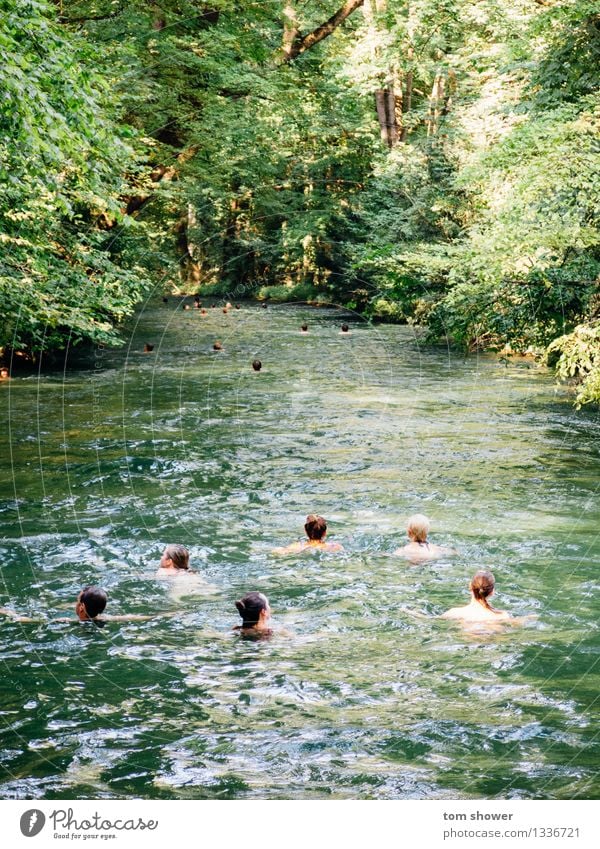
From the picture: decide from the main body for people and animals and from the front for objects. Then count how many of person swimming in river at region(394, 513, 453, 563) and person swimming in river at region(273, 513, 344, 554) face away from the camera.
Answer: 2

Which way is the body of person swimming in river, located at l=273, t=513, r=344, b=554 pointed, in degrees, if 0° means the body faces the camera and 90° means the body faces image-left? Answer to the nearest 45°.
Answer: approximately 180°

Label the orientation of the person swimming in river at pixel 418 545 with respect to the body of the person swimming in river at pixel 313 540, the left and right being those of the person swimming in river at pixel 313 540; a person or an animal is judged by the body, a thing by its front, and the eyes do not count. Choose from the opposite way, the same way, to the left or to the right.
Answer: the same way

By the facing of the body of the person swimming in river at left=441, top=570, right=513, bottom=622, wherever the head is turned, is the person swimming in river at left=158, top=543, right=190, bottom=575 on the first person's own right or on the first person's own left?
on the first person's own left

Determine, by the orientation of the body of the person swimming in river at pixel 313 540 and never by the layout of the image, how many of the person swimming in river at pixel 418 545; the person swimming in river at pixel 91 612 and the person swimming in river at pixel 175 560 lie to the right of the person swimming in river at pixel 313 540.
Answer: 1

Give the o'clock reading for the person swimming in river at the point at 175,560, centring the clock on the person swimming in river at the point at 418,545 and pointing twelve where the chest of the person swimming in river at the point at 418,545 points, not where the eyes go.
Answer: the person swimming in river at the point at 175,560 is roughly at 8 o'clock from the person swimming in river at the point at 418,545.

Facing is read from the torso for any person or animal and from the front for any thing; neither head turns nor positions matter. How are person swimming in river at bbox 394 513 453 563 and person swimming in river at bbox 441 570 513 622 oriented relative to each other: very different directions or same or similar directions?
same or similar directions

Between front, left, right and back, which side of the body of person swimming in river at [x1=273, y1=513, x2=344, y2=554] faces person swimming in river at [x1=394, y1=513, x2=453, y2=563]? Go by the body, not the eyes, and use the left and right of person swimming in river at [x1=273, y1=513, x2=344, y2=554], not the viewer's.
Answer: right

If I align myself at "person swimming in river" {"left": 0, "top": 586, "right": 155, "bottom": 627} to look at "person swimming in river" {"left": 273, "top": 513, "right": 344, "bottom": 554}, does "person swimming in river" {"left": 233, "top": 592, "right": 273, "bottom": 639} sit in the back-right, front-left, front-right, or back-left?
front-right

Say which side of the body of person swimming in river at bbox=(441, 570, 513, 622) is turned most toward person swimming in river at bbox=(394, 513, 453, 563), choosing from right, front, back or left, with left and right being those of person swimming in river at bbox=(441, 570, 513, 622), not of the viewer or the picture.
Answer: front

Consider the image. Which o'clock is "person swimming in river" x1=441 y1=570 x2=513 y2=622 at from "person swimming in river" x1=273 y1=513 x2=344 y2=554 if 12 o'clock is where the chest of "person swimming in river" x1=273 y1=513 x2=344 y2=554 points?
"person swimming in river" x1=441 y1=570 x2=513 y2=622 is roughly at 5 o'clock from "person swimming in river" x1=273 y1=513 x2=344 y2=554.

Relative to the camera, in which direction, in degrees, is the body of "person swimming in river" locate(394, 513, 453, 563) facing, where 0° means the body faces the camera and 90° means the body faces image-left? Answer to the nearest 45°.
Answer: approximately 180°

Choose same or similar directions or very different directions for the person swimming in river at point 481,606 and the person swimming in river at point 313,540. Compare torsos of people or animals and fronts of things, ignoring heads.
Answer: same or similar directions

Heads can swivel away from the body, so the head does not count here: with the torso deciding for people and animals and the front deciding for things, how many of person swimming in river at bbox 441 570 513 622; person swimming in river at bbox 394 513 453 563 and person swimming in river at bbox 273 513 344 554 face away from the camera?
3

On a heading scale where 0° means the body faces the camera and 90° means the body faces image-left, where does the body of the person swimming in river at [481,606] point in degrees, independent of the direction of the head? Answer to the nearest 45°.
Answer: approximately 180°
